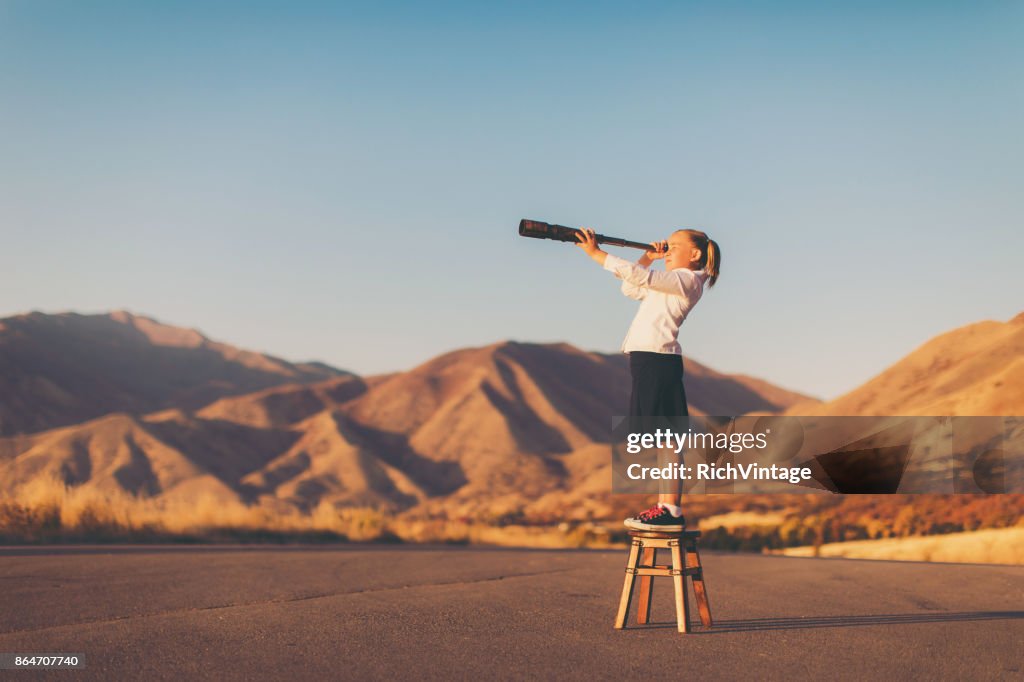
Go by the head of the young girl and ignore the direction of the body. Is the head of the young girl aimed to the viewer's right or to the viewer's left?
to the viewer's left

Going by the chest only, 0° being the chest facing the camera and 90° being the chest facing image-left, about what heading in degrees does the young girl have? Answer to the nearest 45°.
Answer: approximately 90°
